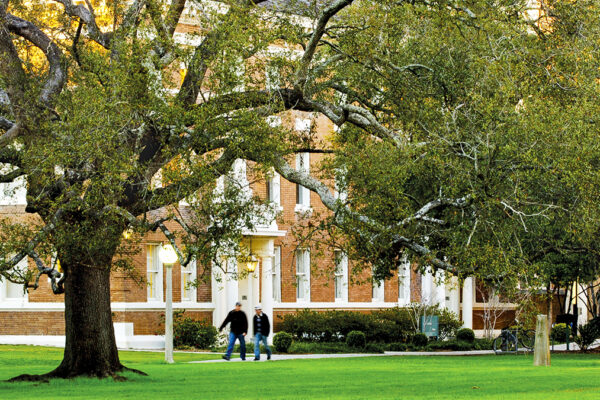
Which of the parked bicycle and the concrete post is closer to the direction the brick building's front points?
the concrete post

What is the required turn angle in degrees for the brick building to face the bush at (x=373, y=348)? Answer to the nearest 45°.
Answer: approximately 90° to its left

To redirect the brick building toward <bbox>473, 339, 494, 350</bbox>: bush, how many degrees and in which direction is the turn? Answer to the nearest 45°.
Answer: approximately 90° to its left

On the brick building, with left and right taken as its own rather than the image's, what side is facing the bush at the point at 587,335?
left

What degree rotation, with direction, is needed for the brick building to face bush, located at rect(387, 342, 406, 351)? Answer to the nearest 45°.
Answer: approximately 90° to its left

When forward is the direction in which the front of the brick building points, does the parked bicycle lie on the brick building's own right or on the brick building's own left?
on the brick building's own left

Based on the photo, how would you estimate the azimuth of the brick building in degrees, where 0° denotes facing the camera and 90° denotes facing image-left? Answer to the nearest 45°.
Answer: approximately 0°

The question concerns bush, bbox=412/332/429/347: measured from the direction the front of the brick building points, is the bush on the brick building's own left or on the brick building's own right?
on the brick building's own left
